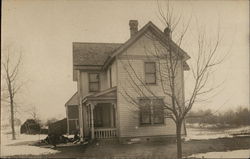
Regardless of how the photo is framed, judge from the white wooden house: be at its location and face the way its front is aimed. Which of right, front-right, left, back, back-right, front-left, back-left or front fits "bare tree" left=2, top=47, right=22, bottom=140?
front-right

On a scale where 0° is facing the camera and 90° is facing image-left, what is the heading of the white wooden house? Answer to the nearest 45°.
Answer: approximately 0°
